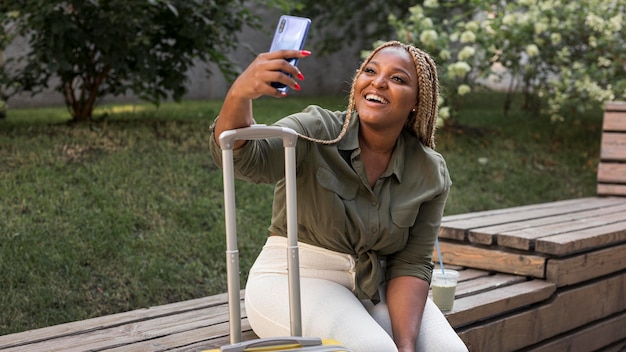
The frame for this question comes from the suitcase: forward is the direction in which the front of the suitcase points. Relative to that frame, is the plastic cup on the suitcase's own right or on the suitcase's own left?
on the suitcase's own left

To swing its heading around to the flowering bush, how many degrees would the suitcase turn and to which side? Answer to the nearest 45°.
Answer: approximately 90° to its left

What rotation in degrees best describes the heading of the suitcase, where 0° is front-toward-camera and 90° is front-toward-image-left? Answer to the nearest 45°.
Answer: approximately 315°
